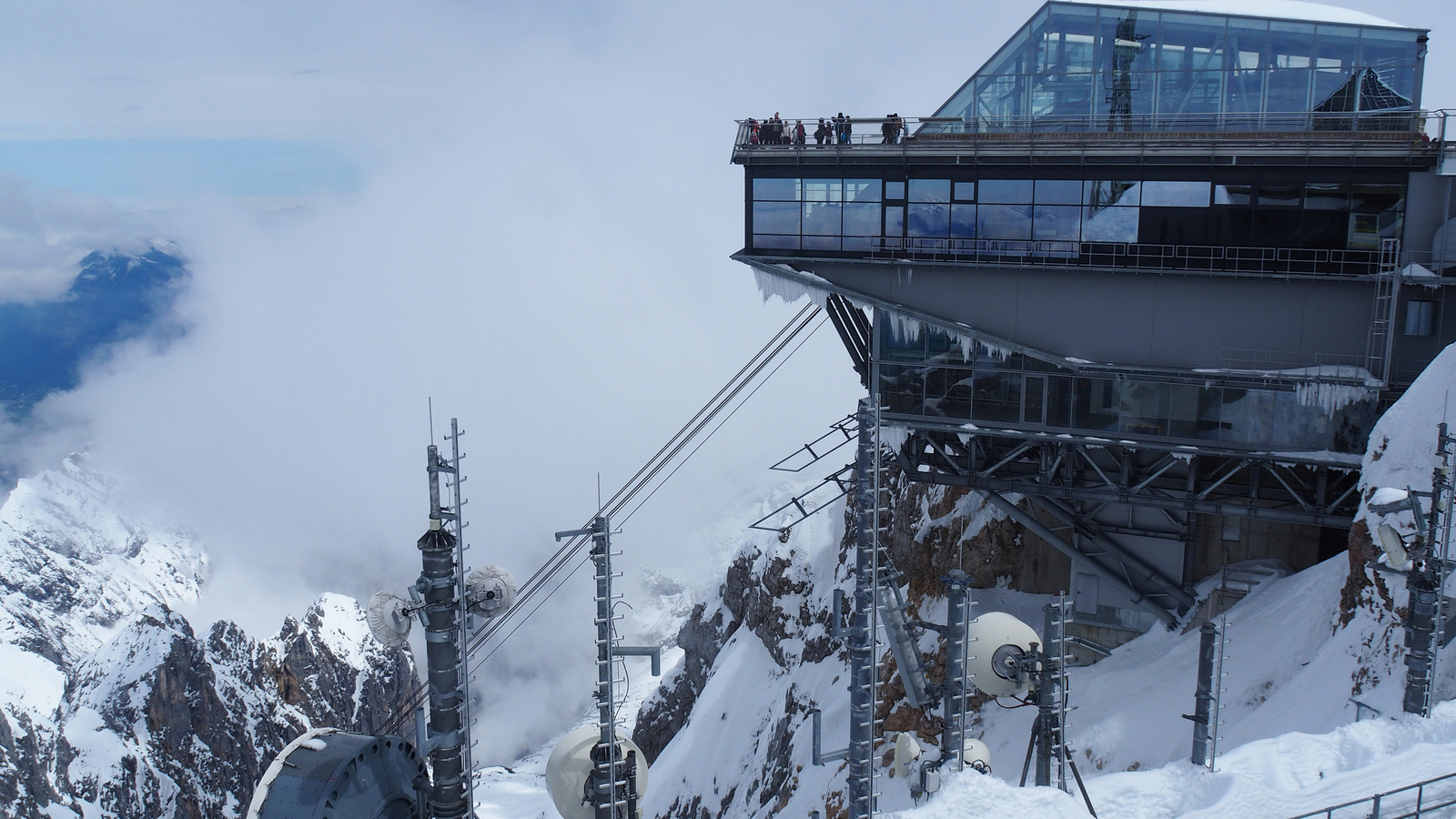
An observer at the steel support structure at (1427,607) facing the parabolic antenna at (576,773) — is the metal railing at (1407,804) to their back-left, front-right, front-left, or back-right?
front-left

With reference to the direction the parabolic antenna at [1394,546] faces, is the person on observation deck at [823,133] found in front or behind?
in front

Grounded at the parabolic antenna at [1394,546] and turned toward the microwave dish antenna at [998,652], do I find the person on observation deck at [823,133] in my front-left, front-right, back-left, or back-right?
front-right

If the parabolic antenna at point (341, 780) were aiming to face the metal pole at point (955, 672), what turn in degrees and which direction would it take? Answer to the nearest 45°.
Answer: approximately 135° to its right

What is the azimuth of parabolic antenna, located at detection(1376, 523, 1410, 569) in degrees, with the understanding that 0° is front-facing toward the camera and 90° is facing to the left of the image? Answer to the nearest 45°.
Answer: approximately 90°

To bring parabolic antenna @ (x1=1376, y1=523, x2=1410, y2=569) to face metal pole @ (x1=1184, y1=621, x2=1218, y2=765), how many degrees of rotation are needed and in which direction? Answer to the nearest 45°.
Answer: approximately 45° to its left

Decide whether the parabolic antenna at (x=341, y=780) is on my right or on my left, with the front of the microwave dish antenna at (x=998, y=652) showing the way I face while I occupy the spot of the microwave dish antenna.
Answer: on my left

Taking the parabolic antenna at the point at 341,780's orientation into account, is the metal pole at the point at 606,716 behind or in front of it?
behind

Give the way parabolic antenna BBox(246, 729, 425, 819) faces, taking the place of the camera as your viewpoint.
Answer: facing away from the viewer and to the left of the viewer
